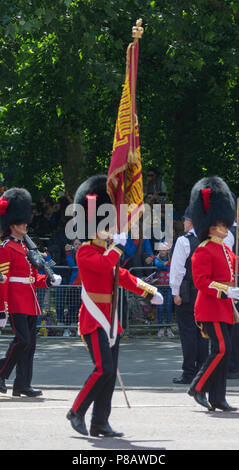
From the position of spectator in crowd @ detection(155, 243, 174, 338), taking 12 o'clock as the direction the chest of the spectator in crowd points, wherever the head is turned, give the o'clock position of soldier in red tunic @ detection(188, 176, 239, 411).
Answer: The soldier in red tunic is roughly at 12 o'clock from the spectator in crowd.

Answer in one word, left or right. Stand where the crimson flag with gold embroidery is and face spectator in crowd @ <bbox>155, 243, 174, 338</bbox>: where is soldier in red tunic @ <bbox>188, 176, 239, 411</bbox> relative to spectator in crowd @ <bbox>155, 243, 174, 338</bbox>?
right

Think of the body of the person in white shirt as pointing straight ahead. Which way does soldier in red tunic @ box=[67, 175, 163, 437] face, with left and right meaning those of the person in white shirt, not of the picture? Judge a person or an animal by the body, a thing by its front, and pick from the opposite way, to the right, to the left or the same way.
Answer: the opposite way

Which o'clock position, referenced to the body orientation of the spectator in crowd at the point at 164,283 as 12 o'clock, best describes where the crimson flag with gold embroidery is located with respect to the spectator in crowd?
The crimson flag with gold embroidery is roughly at 12 o'clock from the spectator in crowd.
